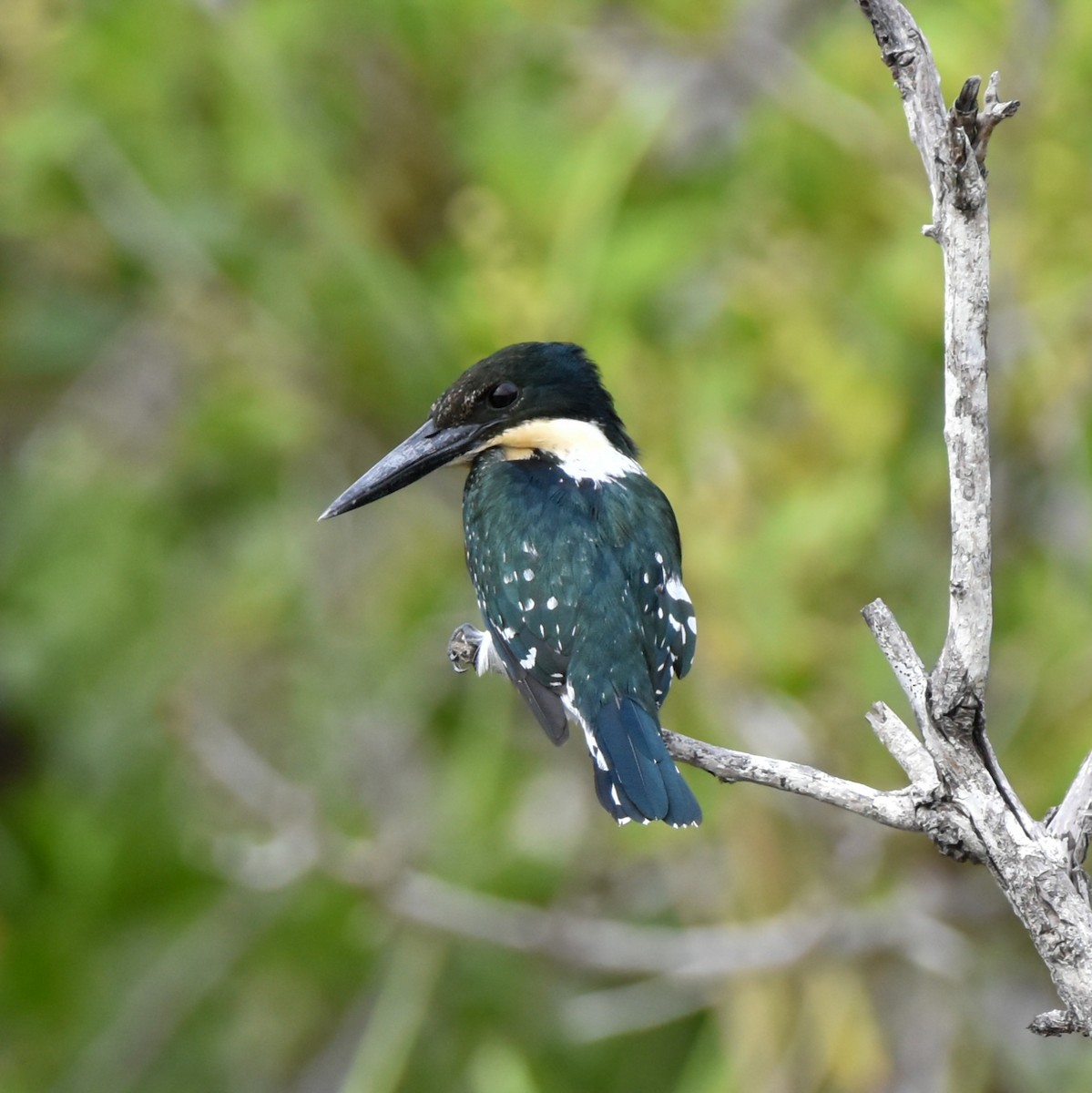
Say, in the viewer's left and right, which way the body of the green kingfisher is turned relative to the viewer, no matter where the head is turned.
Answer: facing away from the viewer and to the left of the viewer
